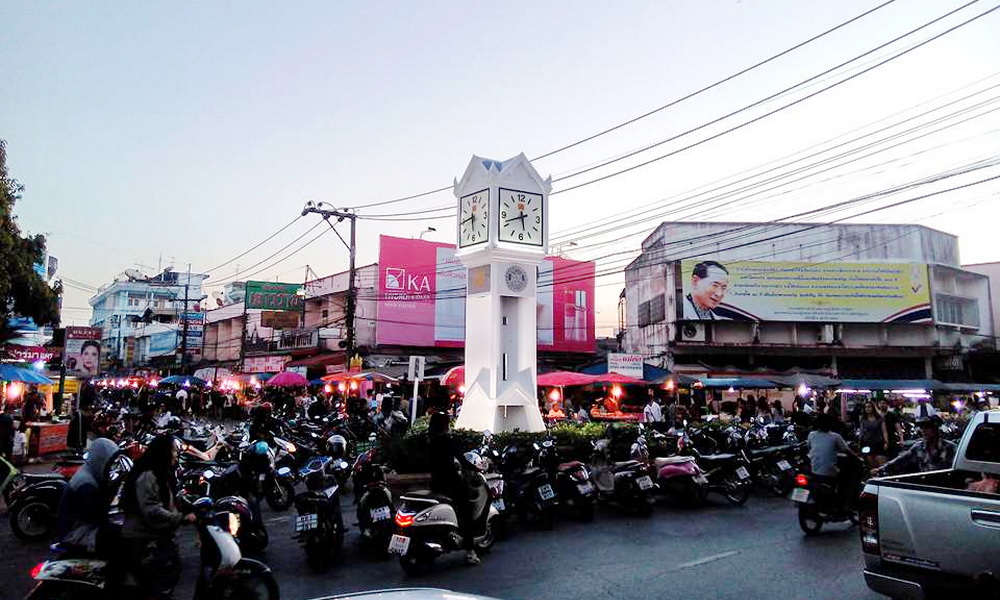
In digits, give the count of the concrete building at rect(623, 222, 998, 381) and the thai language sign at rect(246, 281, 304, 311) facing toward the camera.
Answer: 2

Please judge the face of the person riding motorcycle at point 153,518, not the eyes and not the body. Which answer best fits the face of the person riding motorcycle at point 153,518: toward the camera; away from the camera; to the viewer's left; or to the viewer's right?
to the viewer's right

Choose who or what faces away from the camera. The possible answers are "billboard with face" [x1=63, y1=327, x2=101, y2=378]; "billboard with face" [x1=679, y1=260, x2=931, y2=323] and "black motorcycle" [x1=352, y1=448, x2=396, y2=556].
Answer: the black motorcycle

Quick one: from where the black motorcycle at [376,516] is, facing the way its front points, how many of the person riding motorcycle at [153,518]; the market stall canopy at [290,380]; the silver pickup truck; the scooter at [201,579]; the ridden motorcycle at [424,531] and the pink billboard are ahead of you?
2

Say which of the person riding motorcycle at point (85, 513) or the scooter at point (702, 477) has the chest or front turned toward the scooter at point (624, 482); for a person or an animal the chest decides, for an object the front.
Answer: the person riding motorcycle

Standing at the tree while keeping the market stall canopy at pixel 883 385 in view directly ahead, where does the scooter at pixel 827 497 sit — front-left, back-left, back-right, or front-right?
front-right

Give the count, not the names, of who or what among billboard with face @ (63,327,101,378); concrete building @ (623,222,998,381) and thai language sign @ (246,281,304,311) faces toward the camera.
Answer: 3

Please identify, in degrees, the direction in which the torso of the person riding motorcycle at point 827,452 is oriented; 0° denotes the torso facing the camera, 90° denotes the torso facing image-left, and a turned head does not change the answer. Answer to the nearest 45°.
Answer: approximately 225°

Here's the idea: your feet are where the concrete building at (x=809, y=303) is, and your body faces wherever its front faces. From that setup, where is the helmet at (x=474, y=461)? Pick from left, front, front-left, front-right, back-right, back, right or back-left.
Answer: front

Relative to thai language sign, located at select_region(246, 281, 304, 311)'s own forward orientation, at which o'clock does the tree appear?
The tree is roughly at 1 o'clock from the thai language sign.

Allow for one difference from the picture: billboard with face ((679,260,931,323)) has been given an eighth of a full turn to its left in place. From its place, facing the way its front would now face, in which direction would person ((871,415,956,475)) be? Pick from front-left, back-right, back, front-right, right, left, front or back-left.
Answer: front-right

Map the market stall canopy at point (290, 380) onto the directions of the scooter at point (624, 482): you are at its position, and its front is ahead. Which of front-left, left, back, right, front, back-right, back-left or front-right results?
front

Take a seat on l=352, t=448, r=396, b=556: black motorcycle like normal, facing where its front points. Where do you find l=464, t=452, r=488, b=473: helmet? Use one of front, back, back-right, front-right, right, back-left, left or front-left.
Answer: right

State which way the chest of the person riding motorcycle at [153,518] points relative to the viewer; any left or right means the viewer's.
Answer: facing to the right of the viewer

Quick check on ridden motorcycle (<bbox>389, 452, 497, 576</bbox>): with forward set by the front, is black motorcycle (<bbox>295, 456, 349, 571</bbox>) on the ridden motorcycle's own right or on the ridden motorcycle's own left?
on the ridden motorcycle's own left

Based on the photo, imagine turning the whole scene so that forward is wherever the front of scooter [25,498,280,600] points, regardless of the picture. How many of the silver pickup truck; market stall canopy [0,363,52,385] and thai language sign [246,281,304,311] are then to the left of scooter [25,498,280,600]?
2

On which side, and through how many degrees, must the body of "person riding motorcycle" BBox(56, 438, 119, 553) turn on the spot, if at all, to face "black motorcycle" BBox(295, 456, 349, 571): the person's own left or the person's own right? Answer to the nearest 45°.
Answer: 0° — they already face it

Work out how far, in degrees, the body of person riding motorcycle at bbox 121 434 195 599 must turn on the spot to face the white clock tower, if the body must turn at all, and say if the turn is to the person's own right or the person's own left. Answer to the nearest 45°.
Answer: approximately 45° to the person's own left

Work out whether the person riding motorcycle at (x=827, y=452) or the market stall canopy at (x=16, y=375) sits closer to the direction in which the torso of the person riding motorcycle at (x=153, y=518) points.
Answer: the person riding motorcycle

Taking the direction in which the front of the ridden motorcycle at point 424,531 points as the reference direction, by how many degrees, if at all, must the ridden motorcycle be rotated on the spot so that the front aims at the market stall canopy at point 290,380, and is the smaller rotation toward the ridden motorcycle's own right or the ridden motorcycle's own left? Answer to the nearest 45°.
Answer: approximately 45° to the ridden motorcycle's own left

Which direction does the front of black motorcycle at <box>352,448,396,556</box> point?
away from the camera

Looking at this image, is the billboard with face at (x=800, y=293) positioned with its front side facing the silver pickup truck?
yes
